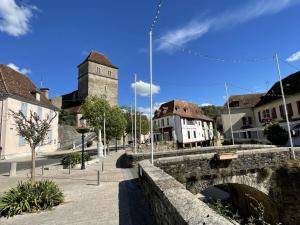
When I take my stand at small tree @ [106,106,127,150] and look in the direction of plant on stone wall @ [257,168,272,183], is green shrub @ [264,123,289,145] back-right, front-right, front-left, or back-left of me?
front-left

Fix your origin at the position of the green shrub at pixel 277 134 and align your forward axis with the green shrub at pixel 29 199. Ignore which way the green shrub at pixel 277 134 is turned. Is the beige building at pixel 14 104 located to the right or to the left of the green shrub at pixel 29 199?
right

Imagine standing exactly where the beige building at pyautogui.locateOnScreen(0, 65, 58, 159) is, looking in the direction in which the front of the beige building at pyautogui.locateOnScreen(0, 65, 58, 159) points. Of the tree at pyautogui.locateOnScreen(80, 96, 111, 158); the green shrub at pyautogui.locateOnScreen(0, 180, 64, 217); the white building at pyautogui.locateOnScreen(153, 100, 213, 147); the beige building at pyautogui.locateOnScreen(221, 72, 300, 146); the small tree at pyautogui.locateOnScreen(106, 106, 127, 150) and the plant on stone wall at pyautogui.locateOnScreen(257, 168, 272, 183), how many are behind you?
0

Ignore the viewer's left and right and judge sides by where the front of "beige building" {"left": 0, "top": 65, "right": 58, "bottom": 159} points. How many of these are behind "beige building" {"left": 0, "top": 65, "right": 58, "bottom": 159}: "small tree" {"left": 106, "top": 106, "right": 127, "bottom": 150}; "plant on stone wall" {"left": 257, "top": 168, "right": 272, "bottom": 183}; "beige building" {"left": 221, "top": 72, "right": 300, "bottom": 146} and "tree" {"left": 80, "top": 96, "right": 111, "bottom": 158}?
0

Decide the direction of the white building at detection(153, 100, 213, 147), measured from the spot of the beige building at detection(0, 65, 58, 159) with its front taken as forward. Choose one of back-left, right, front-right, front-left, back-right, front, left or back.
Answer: front-left

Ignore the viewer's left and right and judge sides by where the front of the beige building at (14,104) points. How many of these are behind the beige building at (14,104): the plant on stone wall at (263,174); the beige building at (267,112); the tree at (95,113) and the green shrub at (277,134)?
0

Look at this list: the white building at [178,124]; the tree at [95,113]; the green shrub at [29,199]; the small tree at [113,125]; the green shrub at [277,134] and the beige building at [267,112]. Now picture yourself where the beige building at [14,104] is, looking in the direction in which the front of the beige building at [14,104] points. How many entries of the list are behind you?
0

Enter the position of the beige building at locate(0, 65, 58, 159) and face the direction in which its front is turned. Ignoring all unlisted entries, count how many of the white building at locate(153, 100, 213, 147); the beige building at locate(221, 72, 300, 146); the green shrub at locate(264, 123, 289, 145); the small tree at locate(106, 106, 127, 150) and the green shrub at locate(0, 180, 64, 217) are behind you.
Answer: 0

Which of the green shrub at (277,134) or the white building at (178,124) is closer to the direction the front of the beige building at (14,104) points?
the green shrub

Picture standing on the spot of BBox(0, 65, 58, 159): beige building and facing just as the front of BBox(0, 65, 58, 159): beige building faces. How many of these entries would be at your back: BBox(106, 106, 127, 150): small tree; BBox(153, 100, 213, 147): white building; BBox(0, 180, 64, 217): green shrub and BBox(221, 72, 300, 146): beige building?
0

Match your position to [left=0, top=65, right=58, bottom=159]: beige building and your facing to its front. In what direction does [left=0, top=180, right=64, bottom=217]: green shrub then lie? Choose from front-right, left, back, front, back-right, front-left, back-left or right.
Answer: front-right

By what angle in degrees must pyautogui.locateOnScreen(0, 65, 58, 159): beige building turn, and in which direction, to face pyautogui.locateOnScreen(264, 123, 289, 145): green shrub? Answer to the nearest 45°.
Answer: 0° — it already faces it

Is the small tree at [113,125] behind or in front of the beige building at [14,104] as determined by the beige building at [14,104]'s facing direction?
in front

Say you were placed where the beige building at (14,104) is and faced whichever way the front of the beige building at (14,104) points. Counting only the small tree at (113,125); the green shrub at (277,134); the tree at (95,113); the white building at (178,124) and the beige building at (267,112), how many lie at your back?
0

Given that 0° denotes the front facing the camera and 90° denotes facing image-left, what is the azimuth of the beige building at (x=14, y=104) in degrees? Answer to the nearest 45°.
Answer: approximately 315°
